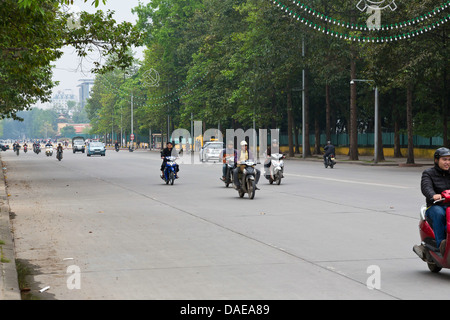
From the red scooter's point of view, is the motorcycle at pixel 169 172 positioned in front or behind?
behind

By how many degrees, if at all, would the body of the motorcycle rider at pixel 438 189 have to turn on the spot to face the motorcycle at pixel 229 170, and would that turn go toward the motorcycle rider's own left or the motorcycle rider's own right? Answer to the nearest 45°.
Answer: approximately 180°

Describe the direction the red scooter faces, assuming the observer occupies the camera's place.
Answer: facing the viewer and to the right of the viewer

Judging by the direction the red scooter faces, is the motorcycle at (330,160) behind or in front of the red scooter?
behind

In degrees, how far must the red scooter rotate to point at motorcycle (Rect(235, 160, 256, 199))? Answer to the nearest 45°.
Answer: approximately 180°

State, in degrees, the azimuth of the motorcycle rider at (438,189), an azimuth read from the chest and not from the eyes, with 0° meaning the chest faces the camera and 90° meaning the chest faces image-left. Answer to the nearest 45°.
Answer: approximately 315°
